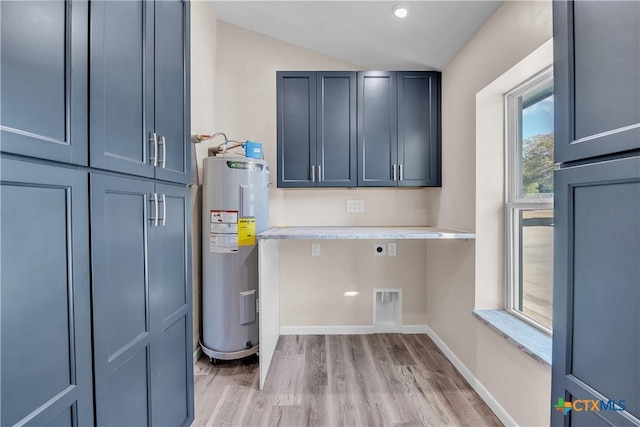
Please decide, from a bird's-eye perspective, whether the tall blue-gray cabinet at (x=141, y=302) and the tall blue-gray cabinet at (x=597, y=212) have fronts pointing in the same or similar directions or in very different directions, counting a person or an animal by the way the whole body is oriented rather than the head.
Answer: very different directions

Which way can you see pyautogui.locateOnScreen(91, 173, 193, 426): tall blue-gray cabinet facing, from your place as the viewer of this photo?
facing the viewer and to the right of the viewer

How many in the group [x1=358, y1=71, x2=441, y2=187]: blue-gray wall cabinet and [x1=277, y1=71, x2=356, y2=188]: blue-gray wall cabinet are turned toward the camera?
2

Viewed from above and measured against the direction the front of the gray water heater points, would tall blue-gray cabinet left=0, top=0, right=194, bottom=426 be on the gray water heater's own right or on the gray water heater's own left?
on the gray water heater's own right

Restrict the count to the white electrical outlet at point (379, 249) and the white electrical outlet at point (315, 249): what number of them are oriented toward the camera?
2

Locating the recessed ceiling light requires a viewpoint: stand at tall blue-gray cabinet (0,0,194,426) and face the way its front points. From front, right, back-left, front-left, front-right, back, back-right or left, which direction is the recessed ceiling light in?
front-left

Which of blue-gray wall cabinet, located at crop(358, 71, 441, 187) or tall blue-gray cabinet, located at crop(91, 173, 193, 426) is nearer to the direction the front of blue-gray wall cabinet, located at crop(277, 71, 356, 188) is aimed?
the tall blue-gray cabinet

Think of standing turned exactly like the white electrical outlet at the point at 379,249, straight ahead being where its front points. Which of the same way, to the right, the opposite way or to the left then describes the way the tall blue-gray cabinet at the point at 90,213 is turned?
to the left

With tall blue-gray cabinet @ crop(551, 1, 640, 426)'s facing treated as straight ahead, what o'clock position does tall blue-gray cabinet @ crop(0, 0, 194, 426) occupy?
tall blue-gray cabinet @ crop(0, 0, 194, 426) is roughly at 12 o'clock from tall blue-gray cabinet @ crop(551, 1, 640, 426).

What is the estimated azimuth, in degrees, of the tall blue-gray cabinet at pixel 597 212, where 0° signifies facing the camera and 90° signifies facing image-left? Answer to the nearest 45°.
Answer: approximately 45°

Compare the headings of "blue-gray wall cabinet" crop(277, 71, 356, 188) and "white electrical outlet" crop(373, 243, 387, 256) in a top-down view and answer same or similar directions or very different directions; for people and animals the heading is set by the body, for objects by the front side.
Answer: same or similar directions

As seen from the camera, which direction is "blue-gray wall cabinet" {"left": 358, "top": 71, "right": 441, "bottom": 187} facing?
toward the camera

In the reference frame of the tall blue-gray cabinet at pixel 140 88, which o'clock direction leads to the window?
The window is roughly at 11 o'clock from the tall blue-gray cabinet.

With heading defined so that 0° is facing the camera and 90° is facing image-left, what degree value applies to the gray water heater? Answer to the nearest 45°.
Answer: approximately 315°

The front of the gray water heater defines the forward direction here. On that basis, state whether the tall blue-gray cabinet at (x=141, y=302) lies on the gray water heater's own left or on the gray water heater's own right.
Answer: on the gray water heater's own right

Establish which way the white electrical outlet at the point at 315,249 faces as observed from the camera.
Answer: facing the viewer
